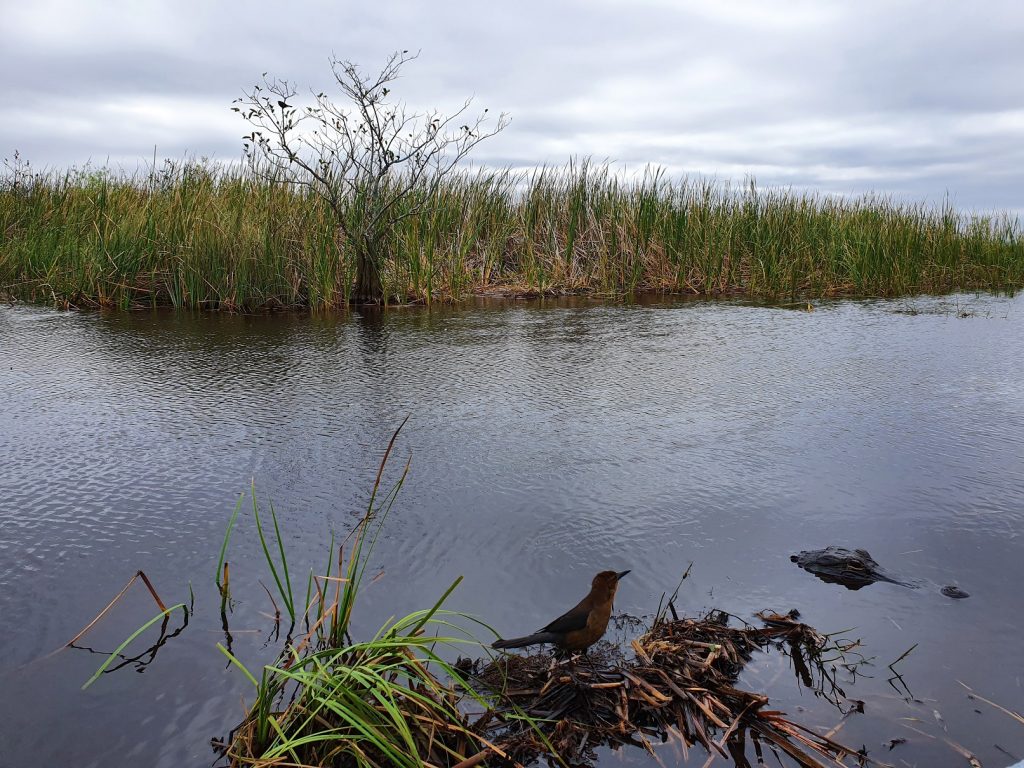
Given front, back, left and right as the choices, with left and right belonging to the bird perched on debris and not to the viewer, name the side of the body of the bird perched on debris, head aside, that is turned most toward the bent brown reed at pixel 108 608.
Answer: back

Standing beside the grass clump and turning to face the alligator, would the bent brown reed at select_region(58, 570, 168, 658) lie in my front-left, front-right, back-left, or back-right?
back-left

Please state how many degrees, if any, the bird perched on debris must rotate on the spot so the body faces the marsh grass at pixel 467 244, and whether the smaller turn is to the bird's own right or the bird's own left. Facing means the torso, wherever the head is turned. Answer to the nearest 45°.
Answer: approximately 90° to the bird's own left

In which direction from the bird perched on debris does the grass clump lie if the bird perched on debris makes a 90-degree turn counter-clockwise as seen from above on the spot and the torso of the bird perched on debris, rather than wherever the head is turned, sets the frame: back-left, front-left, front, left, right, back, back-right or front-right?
back-left

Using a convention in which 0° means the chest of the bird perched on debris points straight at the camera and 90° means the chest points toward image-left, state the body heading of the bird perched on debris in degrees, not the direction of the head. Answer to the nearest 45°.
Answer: approximately 270°
